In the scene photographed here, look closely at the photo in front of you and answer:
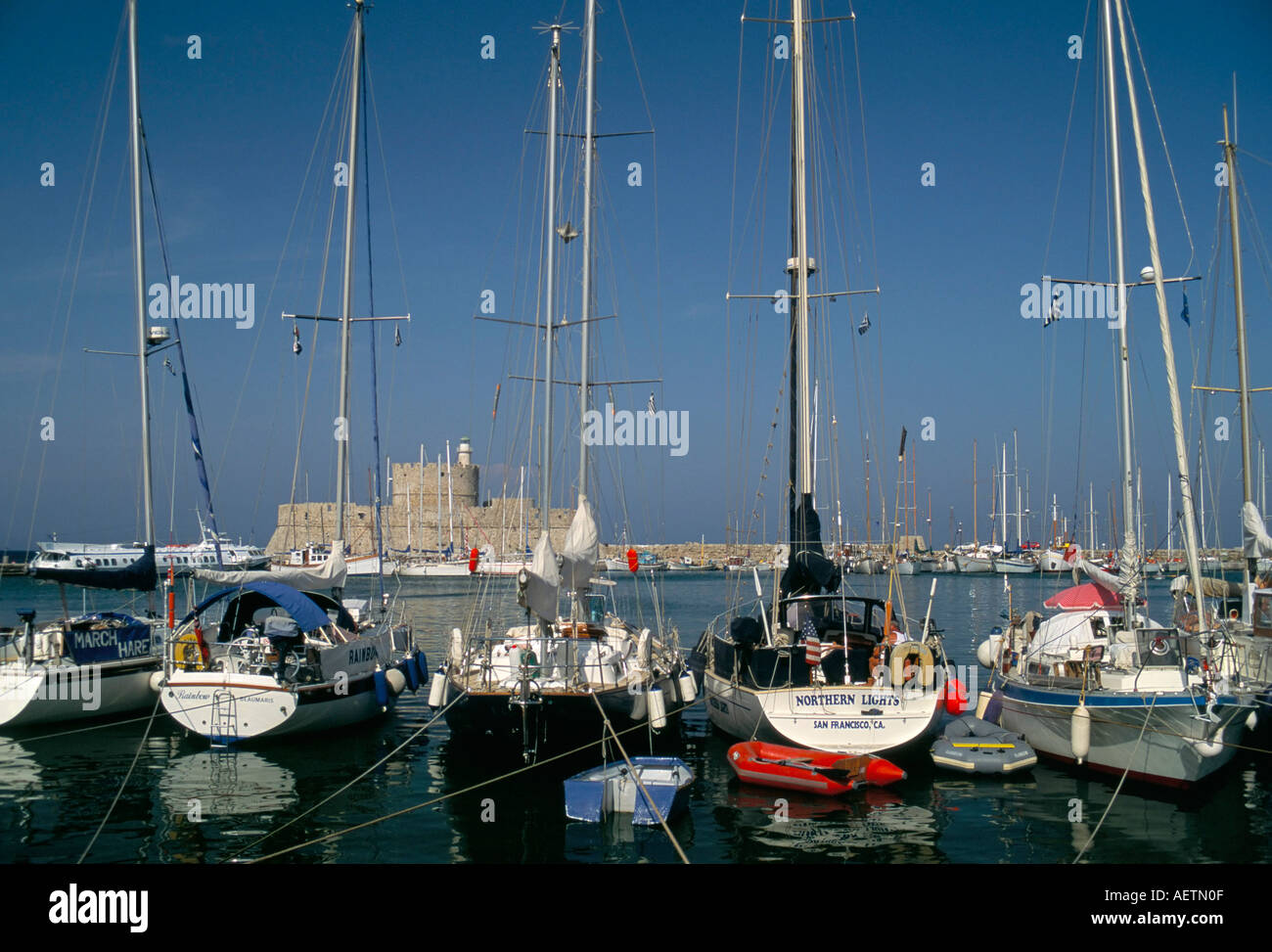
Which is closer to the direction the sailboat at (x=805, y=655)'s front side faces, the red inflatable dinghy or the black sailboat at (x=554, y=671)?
the black sailboat

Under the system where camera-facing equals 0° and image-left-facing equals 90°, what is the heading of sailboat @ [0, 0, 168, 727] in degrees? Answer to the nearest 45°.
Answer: approximately 225°

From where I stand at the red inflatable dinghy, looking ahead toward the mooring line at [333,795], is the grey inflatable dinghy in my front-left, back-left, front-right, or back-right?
back-right

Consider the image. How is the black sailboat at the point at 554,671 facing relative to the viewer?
away from the camera

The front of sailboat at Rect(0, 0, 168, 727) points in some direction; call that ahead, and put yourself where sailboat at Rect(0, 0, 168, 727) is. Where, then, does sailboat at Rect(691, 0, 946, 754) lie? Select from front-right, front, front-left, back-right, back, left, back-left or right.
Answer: right

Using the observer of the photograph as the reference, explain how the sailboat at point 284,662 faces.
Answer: facing away from the viewer and to the right of the viewer

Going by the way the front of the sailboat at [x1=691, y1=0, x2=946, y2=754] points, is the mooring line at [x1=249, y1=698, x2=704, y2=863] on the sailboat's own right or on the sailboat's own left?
on the sailboat's own left

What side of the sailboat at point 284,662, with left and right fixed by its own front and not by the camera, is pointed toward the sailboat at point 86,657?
left

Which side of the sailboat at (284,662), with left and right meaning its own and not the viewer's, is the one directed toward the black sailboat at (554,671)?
right

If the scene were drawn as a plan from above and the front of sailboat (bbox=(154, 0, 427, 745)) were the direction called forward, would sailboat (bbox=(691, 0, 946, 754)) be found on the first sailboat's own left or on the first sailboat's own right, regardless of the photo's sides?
on the first sailboat's own right
